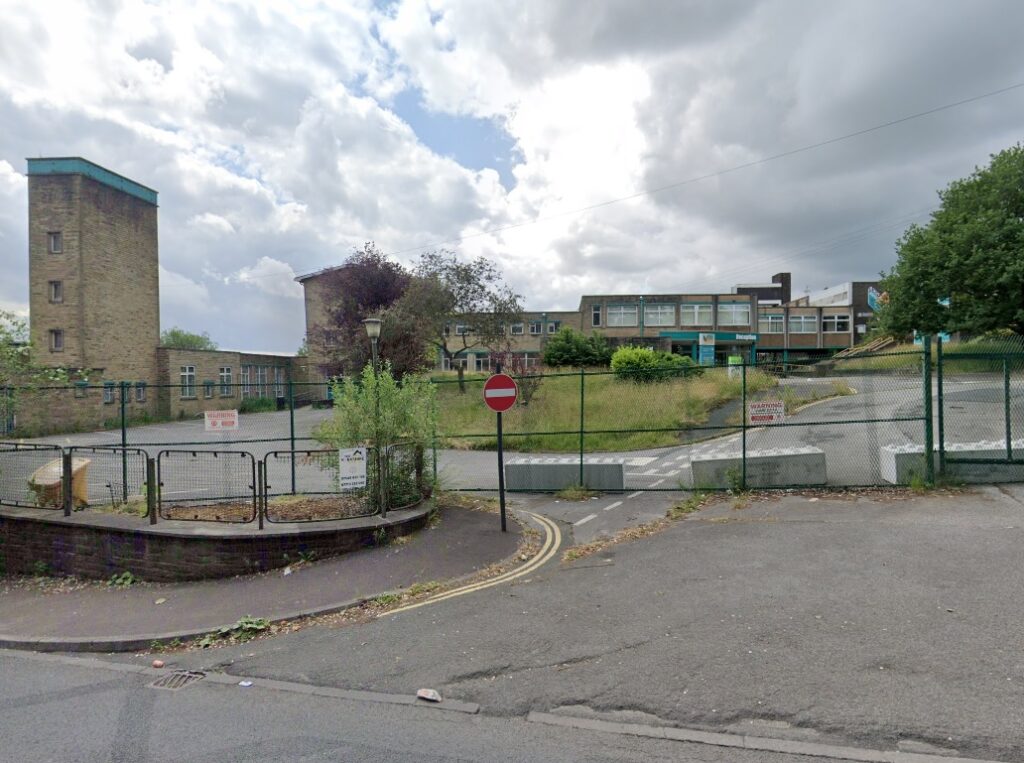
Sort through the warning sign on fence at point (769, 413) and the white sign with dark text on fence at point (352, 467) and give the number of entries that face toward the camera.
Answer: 2

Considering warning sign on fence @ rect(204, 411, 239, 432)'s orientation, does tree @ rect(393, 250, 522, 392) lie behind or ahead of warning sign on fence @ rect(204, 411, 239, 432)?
behind

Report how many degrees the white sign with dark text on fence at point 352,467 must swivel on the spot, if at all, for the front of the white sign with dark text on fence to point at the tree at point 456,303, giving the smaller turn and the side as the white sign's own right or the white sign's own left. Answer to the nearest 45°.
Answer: approximately 180°

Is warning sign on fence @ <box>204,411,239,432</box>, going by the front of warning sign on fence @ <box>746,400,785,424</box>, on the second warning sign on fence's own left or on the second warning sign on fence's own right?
on the second warning sign on fence's own right

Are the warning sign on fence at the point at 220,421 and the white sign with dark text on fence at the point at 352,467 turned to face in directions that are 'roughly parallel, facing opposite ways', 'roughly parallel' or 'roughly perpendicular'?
roughly parallel

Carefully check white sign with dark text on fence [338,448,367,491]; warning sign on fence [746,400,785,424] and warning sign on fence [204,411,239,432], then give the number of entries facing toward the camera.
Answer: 3

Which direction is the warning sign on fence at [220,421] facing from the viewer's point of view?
toward the camera

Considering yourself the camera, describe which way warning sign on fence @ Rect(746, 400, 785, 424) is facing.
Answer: facing the viewer

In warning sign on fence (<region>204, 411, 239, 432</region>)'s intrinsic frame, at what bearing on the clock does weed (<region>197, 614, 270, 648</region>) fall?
The weed is roughly at 12 o'clock from the warning sign on fence.

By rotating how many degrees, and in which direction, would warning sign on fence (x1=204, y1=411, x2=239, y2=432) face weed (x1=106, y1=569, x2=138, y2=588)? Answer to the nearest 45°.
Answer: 0° — it already faces it

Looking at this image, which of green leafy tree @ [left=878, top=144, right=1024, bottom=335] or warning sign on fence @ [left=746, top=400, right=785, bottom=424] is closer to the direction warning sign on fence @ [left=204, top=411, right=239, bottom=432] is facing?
the warning sign on fence

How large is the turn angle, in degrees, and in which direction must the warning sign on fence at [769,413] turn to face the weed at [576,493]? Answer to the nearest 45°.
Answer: approximately 90° to its right

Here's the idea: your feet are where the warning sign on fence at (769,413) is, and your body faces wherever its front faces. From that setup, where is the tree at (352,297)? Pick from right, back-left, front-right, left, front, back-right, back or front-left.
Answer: back-right
